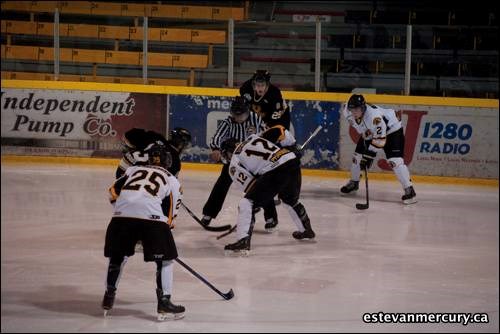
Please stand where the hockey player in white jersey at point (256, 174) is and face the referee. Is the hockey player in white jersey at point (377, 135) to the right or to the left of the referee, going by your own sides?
right

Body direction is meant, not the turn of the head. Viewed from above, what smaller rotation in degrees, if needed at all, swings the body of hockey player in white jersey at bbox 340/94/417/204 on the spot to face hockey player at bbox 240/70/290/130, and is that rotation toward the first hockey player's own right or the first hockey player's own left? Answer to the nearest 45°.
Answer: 0° — they already face them

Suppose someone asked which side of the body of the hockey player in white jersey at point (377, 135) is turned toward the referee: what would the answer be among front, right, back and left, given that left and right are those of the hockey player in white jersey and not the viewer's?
front

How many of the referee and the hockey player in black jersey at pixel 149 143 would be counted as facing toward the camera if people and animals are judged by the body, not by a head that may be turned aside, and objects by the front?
1

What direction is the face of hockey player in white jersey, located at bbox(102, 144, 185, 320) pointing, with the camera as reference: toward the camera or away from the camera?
away from the camera

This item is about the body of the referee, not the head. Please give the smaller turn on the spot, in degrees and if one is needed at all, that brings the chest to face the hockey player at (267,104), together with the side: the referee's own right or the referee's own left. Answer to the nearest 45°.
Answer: approximately 180°

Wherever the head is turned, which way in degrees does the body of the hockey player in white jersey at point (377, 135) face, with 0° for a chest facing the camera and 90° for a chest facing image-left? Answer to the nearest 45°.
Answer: approximately 45°

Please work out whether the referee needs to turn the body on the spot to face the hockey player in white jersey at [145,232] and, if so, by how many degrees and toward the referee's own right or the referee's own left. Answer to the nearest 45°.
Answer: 0° — they already face them

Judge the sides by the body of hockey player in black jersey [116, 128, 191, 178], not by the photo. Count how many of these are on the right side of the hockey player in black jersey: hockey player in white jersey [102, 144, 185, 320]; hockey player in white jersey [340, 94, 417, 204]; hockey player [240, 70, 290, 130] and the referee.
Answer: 1

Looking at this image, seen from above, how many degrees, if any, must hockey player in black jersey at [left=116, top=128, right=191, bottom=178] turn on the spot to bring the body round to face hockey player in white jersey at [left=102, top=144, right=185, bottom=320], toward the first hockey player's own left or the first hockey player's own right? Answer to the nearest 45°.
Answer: approximately 90° to the first hockey player's own right

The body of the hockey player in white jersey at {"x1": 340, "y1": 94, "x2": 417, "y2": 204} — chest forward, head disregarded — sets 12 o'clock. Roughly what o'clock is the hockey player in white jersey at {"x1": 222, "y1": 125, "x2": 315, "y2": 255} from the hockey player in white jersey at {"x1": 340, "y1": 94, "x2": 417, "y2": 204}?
the hockey player in white jersey at {"x1": 222, "y1": 125, "x2": 315, "y2": 255} is roughly at 11 o'clock from the hockey player in white jersey at {"x1": 340, "y1": 94, "x2": 417, "y2": 204}.

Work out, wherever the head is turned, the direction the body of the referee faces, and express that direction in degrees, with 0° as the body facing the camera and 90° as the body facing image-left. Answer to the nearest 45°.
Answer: approximately 0°

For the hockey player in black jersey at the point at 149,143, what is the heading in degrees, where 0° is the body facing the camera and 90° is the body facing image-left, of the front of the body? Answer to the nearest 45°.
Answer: approximately 270°
